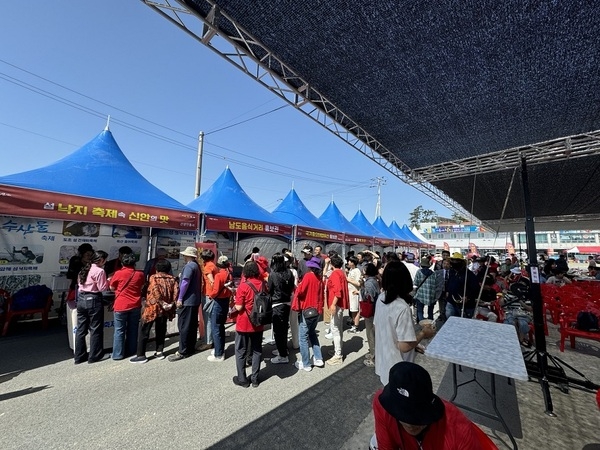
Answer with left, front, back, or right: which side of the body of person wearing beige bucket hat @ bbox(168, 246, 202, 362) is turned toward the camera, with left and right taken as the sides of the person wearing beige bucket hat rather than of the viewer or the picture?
left

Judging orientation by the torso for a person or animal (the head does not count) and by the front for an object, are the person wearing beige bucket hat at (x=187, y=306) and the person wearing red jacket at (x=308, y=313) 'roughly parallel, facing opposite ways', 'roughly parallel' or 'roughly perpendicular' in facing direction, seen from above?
roughly perpendicular

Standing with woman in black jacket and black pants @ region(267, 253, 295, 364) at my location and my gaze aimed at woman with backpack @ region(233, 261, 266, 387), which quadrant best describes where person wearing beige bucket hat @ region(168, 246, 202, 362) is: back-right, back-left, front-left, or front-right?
front-right

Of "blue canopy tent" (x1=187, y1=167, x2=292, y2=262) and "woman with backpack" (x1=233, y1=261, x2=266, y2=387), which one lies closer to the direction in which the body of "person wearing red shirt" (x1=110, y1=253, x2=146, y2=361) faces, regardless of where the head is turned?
the blue canopy tent

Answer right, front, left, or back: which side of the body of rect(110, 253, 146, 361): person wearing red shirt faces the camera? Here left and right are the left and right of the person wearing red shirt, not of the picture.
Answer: back

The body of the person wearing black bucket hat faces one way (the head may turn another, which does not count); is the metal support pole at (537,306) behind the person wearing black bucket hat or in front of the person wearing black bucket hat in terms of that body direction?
behind

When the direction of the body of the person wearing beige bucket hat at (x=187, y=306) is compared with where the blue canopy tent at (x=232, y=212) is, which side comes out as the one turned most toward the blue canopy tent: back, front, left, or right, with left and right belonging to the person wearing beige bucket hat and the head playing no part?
right

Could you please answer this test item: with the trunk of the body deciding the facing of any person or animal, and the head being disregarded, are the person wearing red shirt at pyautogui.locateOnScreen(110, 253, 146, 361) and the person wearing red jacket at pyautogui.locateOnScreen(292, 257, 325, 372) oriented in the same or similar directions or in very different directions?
same or similar directions

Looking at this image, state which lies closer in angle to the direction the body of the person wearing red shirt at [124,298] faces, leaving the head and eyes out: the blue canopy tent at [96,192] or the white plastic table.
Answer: the blue canopy tent

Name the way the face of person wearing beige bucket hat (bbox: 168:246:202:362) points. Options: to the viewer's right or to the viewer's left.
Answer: to the viewer's left
